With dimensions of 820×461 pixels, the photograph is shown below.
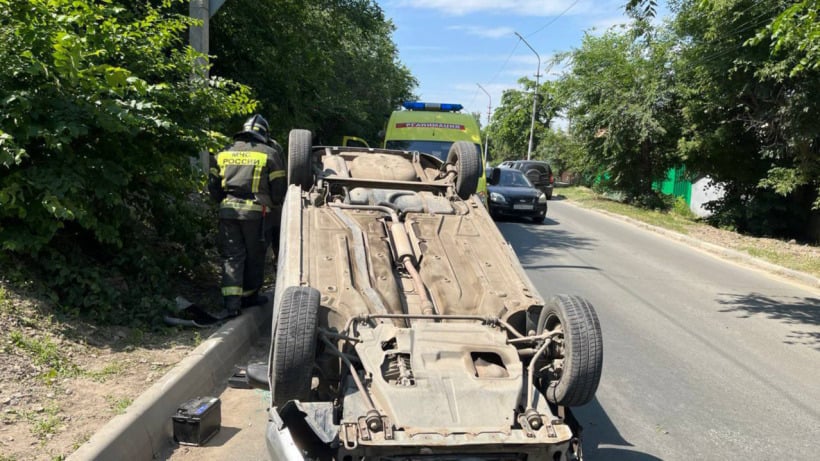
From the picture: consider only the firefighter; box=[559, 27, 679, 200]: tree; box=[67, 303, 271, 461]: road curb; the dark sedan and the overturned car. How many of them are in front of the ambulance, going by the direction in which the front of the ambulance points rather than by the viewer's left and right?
3

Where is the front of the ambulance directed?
toward the camera

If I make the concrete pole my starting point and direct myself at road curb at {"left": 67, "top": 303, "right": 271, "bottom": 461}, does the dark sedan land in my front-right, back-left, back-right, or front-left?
back-left

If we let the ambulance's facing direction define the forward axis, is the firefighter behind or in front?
in front

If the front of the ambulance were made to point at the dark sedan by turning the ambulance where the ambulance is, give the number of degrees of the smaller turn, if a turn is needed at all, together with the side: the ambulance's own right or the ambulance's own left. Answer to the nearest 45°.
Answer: approximately 135° to the ambulance's own left

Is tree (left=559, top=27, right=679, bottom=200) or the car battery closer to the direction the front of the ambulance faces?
the car battery

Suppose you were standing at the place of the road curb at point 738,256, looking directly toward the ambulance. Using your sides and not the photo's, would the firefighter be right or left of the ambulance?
left

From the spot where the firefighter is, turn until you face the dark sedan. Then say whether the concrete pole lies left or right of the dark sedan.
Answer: left

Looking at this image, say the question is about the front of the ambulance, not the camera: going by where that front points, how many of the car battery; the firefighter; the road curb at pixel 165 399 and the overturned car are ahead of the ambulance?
4

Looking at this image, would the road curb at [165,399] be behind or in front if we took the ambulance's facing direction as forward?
in front

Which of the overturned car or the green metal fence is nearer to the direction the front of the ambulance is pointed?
the overturned car

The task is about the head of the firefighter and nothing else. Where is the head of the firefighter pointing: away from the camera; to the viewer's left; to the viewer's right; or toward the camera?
away from the camera

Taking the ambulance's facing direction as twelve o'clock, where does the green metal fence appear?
The green metal fence is roughly at 7 o'clock from the ambulance.

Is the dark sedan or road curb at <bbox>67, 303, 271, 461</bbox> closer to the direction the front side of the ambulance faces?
the road curb

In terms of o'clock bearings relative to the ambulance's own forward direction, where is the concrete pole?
The concrete pole is roughly at 1 o'clock from the ambulance.

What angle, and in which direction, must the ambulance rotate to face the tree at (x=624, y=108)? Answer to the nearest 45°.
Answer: approximately 135° to its left

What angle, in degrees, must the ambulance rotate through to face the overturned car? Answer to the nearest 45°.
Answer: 0° — it already faces it

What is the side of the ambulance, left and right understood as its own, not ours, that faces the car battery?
front
